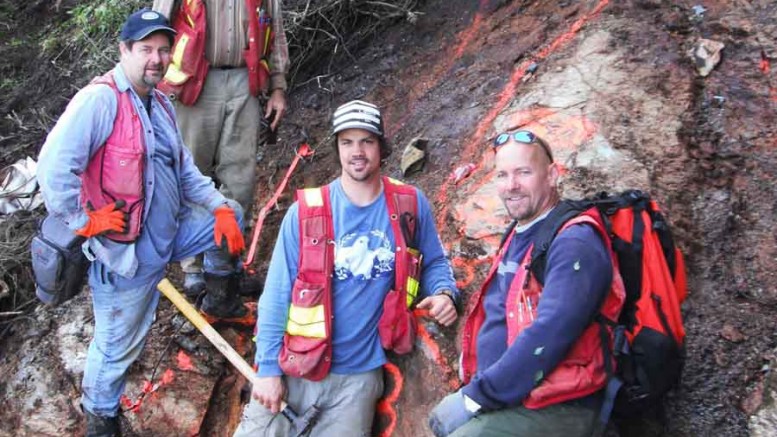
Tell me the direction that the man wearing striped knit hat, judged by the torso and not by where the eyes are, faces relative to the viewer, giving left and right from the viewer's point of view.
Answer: facing the viewer

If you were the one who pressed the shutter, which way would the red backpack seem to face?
facing to the right of the viewer

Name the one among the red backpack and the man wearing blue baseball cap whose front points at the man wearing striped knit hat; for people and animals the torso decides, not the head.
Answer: the man wearing blue baseball cap

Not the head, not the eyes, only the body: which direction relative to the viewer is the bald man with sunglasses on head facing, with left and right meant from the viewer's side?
facing the viewer and to the left of the viewer

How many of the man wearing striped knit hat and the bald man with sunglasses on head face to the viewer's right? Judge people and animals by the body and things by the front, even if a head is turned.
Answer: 0

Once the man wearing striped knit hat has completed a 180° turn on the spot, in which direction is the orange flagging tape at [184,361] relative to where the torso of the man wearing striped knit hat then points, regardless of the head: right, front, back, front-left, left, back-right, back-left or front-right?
front-left

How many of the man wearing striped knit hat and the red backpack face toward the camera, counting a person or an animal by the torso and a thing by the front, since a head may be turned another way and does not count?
1

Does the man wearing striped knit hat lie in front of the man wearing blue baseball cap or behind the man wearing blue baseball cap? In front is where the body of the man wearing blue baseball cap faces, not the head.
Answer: in front
